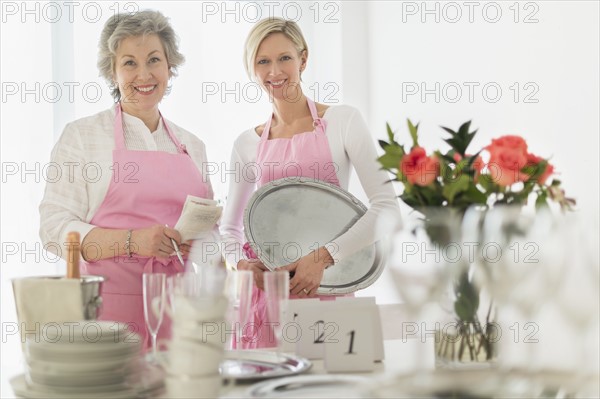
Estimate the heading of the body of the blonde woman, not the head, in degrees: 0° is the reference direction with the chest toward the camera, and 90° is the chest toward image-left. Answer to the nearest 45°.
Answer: approximately 0°

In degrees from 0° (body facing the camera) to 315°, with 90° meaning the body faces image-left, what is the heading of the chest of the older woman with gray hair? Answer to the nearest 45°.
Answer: approximately 315°
